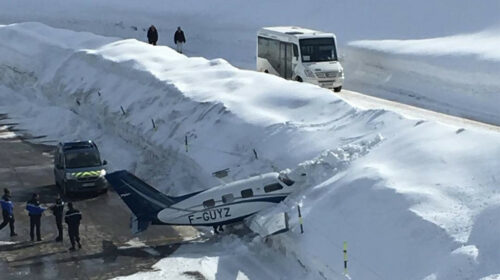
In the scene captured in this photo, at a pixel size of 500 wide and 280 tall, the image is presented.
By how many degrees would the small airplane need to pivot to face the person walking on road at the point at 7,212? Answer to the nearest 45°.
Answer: approximately 180°

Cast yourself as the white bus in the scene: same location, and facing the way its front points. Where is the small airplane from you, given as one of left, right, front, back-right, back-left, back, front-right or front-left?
front-right

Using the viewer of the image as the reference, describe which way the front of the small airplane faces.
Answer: facing to the right of the viewer

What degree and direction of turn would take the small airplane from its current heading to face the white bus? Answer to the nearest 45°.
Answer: approximately 90° to its left

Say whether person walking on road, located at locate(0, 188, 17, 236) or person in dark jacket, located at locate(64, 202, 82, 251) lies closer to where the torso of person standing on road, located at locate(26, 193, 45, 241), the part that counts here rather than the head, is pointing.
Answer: the person in dark jacket

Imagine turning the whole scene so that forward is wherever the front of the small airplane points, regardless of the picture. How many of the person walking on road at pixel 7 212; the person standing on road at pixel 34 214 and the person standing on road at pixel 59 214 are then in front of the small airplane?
0

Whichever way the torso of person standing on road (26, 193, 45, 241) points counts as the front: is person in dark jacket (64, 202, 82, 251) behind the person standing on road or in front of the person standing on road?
in front

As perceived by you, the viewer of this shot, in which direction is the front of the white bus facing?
facing the viewer and to the right of the viewer

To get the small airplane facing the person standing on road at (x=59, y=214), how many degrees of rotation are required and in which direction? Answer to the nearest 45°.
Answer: approximately 180°
